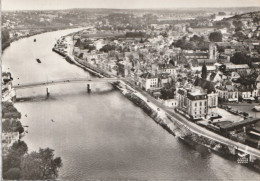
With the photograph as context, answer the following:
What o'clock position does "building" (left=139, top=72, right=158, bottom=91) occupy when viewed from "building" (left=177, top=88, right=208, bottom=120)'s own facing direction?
"building" (left=139, top=72, right=158, bottom=91) is roughly at 3 o'clock from "building" (left=177, top=88, right=208, bottom=120).

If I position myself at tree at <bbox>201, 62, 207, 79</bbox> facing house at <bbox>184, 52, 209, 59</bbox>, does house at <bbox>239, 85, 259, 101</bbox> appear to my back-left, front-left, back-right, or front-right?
back-right

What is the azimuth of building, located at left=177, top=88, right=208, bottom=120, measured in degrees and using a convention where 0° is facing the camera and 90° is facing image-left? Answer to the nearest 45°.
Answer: approximately 45°

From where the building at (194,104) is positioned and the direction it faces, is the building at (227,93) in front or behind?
behind

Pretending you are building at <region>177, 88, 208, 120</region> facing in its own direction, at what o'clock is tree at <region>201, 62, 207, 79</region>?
The tree is roughly at 5 o'clock from the building.

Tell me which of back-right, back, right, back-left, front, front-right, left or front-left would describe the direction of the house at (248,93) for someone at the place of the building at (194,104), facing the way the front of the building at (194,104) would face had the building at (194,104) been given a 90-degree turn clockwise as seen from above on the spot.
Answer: back-right

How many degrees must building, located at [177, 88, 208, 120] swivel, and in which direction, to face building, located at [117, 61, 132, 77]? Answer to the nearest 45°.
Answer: approximately 90° to its right

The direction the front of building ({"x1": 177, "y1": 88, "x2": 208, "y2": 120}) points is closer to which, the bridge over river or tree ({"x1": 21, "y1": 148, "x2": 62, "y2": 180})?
the tree

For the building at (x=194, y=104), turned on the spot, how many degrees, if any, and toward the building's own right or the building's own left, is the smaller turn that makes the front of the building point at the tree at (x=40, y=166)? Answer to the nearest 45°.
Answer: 0° — it already faces it

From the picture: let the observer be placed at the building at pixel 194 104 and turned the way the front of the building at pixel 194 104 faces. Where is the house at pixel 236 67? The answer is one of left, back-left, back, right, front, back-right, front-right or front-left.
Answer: back
